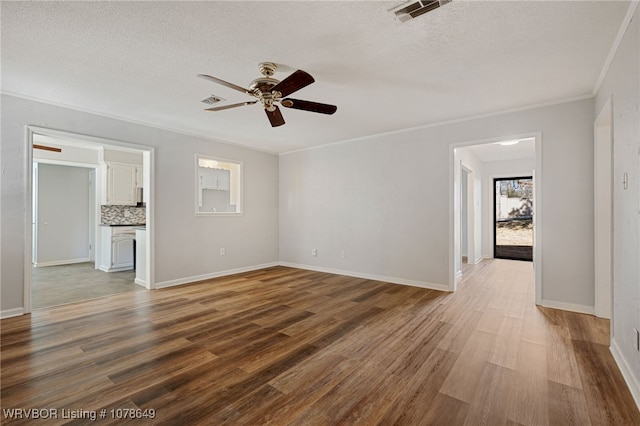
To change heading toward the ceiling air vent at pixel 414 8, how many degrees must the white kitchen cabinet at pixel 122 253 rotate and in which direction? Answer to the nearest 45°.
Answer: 0° — it already faces it

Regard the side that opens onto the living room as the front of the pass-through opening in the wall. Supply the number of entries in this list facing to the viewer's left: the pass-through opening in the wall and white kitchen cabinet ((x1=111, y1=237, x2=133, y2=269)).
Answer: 0

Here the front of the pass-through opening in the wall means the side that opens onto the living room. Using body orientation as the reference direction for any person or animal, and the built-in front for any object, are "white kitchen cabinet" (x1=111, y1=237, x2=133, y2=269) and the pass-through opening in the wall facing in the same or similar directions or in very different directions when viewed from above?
same or similar directions

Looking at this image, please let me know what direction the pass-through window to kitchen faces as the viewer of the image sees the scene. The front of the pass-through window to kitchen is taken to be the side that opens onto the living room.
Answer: facing the viewer and to the right of the viewer

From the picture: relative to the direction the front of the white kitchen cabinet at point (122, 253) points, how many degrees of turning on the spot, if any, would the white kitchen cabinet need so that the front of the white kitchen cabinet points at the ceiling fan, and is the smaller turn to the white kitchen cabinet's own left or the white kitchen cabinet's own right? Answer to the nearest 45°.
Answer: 0° — it already faces it

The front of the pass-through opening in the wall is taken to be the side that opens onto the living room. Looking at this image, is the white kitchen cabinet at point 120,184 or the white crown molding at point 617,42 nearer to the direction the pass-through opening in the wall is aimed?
the white crown molding

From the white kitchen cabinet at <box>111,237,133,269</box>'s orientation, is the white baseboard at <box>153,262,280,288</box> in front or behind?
in front

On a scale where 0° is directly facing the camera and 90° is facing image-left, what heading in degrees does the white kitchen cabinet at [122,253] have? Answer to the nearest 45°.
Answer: approximately 0°

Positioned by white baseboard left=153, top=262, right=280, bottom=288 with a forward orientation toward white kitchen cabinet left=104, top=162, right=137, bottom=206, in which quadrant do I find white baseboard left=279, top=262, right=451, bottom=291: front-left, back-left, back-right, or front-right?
back-right
